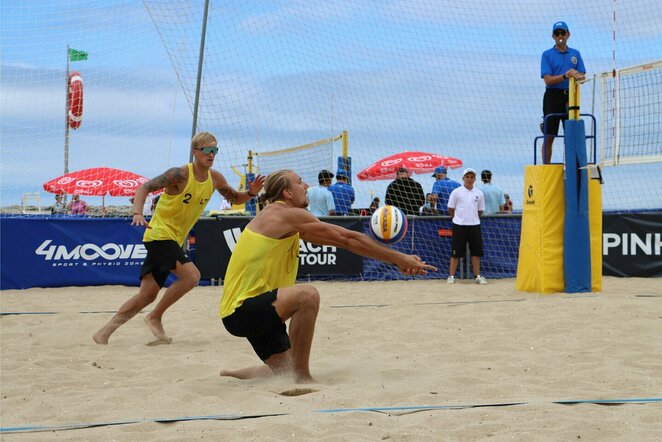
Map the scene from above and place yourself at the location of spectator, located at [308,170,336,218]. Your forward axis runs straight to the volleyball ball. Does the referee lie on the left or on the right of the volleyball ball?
left

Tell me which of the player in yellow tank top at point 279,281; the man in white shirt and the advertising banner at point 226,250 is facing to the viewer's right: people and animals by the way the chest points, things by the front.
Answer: the player in yellow tank top

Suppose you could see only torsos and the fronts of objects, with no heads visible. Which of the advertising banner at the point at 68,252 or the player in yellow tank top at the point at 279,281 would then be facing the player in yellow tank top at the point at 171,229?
the advertising banner

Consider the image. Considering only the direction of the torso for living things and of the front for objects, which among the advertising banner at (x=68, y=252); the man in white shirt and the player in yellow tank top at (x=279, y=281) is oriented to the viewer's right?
the player in yellow tank top

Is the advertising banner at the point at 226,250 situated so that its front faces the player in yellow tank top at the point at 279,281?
yes

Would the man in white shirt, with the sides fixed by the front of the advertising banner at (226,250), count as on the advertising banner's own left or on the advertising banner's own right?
on the advertising banner's own left

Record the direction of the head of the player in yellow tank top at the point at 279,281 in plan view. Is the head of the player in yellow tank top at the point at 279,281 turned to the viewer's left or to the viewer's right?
to the viewer's right

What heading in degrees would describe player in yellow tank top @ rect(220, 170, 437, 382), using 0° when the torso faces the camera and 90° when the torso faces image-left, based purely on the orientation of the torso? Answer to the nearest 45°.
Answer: approximately 270°

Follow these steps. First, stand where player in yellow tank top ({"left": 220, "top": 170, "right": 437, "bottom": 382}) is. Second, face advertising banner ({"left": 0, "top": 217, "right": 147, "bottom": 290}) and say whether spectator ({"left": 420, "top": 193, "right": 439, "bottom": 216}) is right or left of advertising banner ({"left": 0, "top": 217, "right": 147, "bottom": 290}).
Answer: right

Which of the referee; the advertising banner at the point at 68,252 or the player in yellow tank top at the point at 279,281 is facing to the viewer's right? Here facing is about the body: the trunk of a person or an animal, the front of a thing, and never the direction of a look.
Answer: the player in yellow tank top

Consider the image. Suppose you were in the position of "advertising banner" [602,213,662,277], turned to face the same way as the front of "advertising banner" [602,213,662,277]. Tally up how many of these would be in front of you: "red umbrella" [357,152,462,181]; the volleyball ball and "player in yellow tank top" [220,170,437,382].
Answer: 2

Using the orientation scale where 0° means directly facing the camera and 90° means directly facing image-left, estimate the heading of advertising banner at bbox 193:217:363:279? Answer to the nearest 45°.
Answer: approximately 0°
